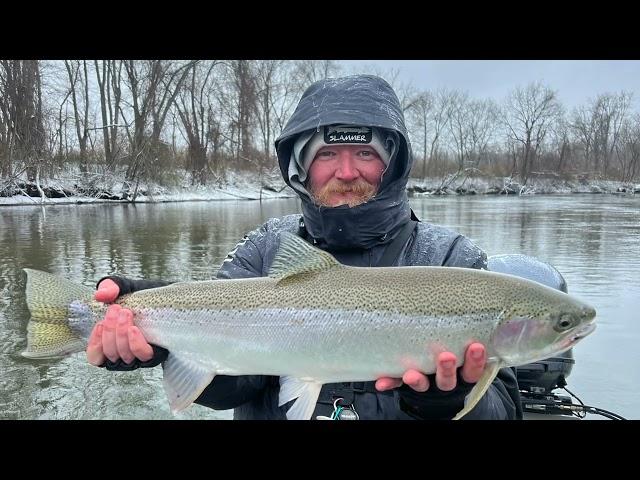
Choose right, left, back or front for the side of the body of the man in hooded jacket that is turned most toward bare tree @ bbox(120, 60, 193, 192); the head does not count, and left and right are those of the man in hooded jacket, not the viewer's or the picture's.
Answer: back

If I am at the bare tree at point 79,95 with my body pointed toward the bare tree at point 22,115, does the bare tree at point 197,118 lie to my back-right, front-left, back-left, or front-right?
back-left

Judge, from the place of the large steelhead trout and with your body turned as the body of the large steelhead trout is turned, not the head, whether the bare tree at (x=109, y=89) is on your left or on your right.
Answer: on your left

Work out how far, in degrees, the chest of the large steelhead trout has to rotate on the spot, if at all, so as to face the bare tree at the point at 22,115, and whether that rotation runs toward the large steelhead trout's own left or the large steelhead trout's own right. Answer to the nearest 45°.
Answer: approximately 135° to the large steelhead trout's own left

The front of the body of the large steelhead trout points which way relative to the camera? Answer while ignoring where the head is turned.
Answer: to the viewer's right

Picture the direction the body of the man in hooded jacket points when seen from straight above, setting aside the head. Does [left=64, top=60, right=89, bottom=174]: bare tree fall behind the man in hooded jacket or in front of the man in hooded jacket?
behind

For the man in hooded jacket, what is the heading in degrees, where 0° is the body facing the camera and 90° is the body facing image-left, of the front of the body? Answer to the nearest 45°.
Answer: approximately 0°

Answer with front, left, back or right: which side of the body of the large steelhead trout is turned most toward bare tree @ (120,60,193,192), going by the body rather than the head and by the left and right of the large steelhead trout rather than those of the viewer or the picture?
left

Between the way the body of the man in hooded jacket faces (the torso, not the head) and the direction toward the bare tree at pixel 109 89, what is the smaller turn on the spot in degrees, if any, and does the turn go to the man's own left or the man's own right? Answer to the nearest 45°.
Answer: approximately 180°
